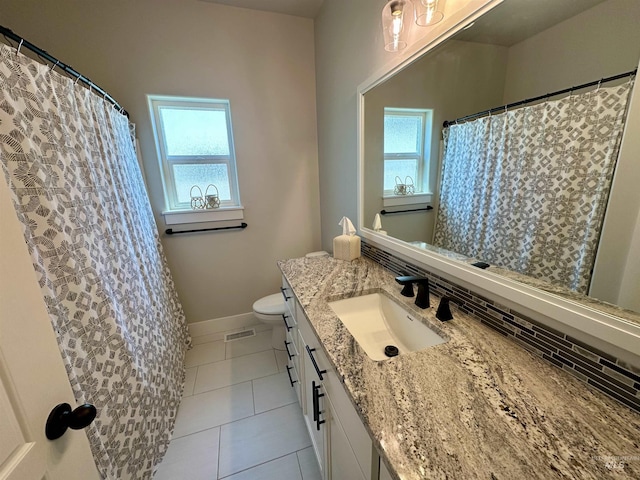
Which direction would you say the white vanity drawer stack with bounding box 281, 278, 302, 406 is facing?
to the viewer's left

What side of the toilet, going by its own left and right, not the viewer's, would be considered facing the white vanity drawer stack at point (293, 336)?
left

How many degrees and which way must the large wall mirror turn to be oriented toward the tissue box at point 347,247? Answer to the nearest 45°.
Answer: approximately 90° to its right

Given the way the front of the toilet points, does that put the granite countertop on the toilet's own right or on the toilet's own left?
on the toilet's own left

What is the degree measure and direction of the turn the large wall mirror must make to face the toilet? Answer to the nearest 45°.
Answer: approximately 45° to its right

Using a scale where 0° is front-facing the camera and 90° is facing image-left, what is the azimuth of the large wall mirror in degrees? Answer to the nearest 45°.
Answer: approximately 45°
